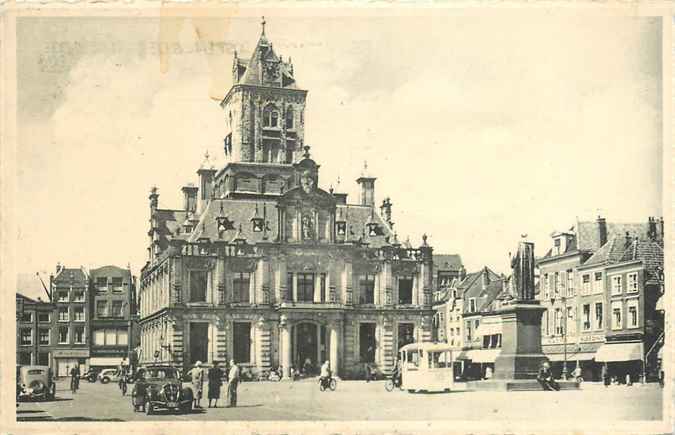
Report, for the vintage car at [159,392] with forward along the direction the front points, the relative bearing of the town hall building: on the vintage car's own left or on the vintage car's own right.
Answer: on the vintage car's own left

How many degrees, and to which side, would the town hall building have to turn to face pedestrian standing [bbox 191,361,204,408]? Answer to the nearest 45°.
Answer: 0° — it already faces them

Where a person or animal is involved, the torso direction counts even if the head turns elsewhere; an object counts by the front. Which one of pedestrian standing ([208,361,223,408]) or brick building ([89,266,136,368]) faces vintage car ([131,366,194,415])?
the brick building

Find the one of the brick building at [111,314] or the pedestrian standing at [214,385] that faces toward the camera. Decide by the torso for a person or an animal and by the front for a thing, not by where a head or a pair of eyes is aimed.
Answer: the brick building

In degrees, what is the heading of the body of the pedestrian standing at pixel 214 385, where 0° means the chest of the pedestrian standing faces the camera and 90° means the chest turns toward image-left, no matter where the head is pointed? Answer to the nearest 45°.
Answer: approximately 180°

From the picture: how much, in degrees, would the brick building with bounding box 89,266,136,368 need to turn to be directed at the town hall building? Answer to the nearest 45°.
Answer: approximately 90° to its left

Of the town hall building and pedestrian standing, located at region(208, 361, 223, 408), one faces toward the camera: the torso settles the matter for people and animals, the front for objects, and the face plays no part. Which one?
the town hall building

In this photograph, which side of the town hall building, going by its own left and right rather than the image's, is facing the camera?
front

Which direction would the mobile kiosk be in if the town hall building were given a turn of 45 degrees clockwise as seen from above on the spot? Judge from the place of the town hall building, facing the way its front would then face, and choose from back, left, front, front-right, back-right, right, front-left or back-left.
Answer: left

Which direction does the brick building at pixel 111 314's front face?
toward the camera

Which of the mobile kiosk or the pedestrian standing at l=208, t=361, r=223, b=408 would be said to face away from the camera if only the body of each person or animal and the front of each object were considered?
the pedestrian standing

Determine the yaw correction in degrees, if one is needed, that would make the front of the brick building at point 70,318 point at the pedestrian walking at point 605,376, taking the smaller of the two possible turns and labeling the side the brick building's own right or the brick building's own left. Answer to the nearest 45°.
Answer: approximately 90° to the brick building's own left

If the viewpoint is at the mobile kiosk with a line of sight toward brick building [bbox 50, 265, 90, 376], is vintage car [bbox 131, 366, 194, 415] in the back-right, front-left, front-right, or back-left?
front-left

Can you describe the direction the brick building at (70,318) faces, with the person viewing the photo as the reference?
facing the viewer
